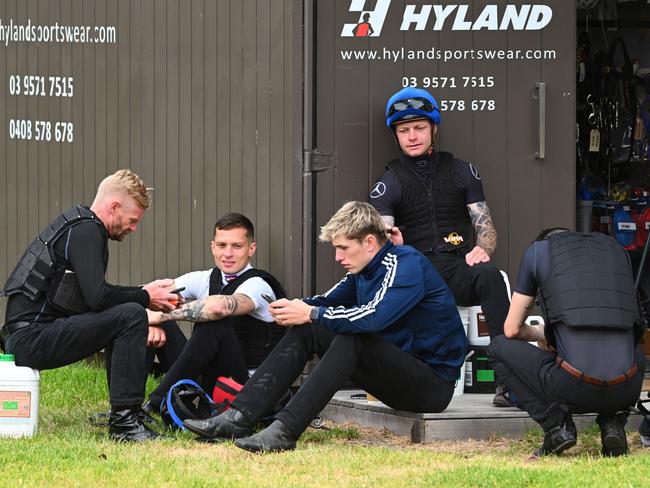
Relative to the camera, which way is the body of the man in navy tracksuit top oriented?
to the viewer's left

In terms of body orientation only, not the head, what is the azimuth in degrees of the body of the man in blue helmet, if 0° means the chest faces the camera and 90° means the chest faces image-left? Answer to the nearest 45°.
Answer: approximately 0°

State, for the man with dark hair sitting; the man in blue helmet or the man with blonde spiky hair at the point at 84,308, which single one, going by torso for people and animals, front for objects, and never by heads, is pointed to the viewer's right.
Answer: the man with blonde spiky hair

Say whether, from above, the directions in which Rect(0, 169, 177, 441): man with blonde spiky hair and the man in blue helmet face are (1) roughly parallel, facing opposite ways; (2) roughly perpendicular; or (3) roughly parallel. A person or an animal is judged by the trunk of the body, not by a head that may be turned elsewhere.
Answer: roughly perpendicular

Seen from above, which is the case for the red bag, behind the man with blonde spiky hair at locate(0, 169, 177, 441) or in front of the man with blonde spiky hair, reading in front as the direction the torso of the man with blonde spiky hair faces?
in front

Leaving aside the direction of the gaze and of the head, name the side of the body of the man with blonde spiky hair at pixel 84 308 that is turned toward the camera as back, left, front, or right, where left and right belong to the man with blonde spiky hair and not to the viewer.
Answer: right

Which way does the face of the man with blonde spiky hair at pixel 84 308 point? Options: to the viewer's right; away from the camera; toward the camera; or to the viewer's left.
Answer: to the viewer's right

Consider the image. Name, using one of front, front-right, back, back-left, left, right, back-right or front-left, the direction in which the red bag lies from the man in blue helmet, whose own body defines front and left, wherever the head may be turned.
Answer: front-right

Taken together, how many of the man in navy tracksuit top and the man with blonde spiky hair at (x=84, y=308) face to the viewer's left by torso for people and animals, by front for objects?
1

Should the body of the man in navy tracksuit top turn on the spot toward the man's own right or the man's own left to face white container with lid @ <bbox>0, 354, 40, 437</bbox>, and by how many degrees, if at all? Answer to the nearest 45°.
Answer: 0° — they already face it

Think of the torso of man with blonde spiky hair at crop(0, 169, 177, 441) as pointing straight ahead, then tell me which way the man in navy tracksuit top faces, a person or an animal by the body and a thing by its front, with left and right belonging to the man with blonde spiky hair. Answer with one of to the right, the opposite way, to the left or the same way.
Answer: the opposite way

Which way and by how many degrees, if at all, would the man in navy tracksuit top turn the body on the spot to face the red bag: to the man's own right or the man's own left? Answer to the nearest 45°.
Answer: approximately 45° to the man's own right
